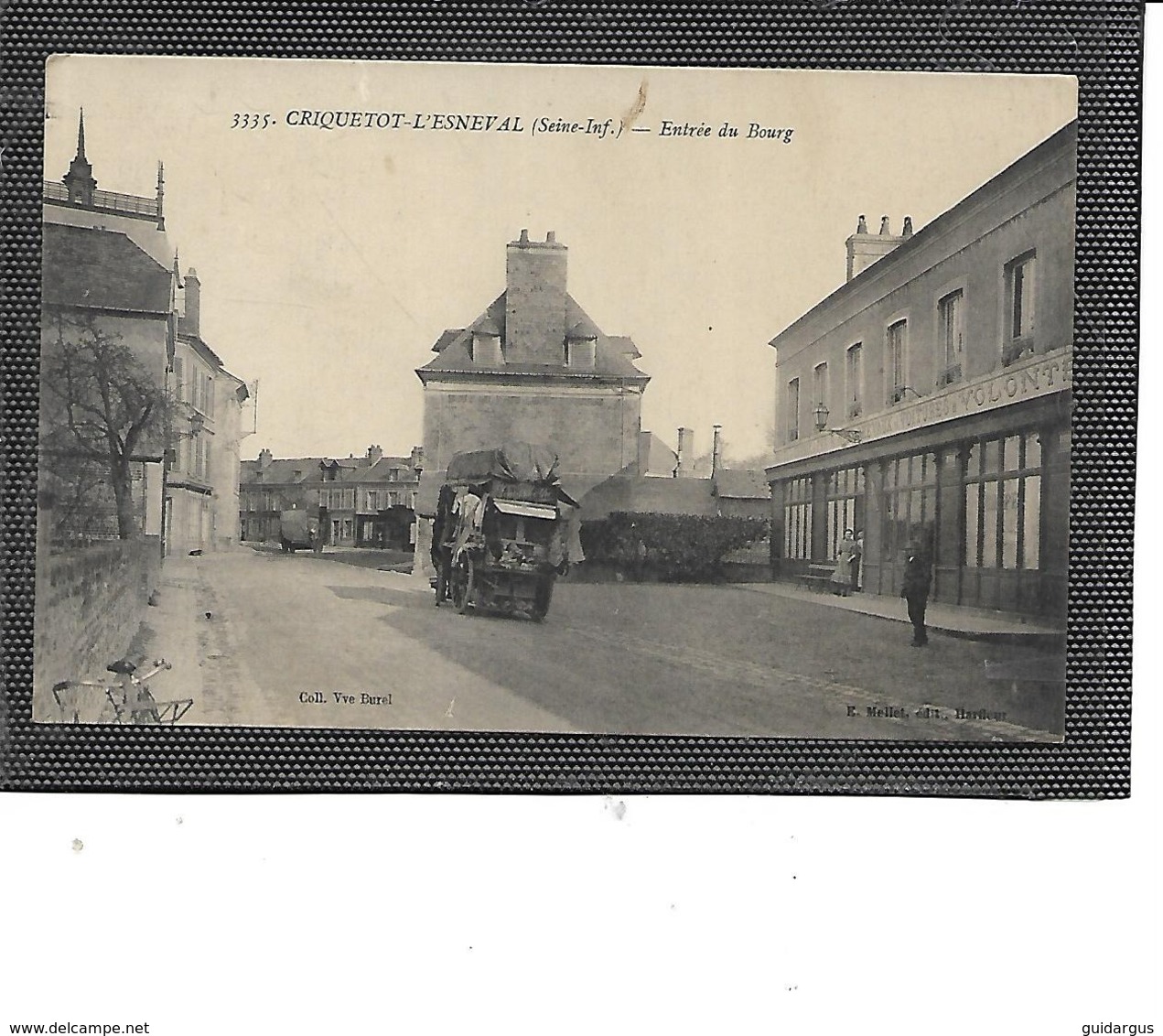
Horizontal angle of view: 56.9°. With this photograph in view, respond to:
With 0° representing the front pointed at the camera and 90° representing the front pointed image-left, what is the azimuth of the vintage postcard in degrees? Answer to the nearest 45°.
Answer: approximately 0°

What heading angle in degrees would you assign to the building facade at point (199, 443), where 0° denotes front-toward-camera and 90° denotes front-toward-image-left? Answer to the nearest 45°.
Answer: approximately 315°

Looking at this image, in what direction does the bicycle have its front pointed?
to the viewer's right
